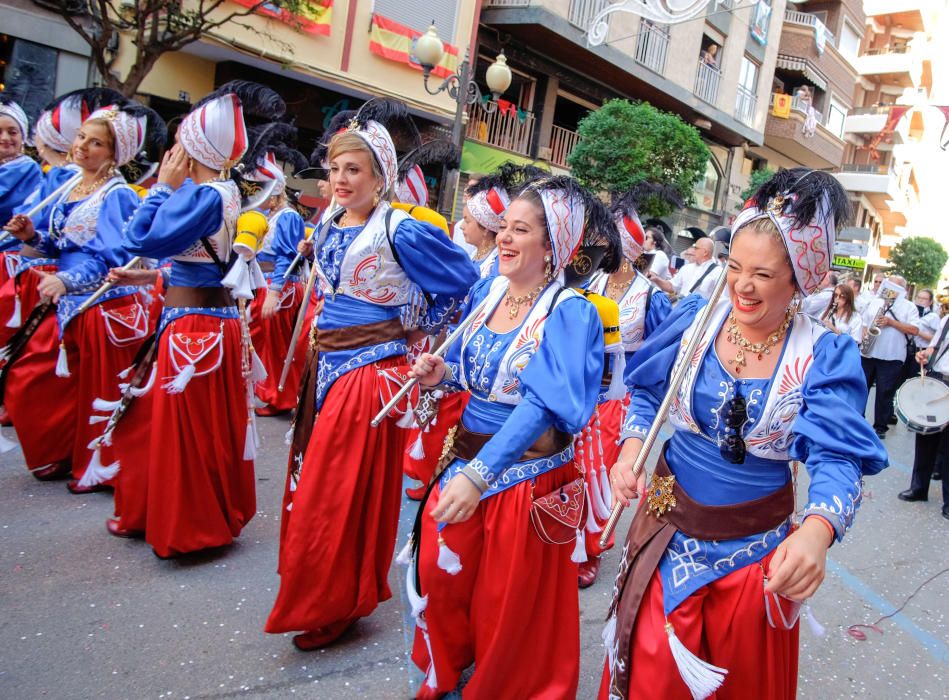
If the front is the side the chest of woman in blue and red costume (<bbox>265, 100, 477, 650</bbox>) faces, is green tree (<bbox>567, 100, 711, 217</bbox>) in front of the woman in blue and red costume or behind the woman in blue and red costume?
behind

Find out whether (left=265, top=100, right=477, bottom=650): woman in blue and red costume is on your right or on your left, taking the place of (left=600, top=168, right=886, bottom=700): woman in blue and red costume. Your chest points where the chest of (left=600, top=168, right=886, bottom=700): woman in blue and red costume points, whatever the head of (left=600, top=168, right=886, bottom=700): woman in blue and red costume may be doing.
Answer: on your right

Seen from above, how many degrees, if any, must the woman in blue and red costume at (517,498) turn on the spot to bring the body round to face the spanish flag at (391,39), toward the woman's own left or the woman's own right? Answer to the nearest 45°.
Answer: approximately 135° to the woman's own right

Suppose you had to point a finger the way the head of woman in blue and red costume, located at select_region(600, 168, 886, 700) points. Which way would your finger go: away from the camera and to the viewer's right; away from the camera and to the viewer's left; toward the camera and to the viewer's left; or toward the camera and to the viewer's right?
toward the camera and to the viewer's left

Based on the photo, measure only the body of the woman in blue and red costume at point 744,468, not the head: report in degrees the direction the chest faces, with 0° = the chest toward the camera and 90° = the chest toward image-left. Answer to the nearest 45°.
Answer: approximately 45°

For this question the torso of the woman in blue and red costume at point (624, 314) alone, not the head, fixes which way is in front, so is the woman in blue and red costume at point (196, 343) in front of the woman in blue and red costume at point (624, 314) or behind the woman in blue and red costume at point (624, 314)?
in front

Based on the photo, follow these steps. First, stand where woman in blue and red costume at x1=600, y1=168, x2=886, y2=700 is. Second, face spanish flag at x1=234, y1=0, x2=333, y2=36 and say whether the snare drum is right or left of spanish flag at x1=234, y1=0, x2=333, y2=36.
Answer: right

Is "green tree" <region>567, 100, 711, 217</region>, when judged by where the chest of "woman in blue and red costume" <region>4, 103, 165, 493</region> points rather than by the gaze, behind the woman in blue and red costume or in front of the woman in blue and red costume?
behind
